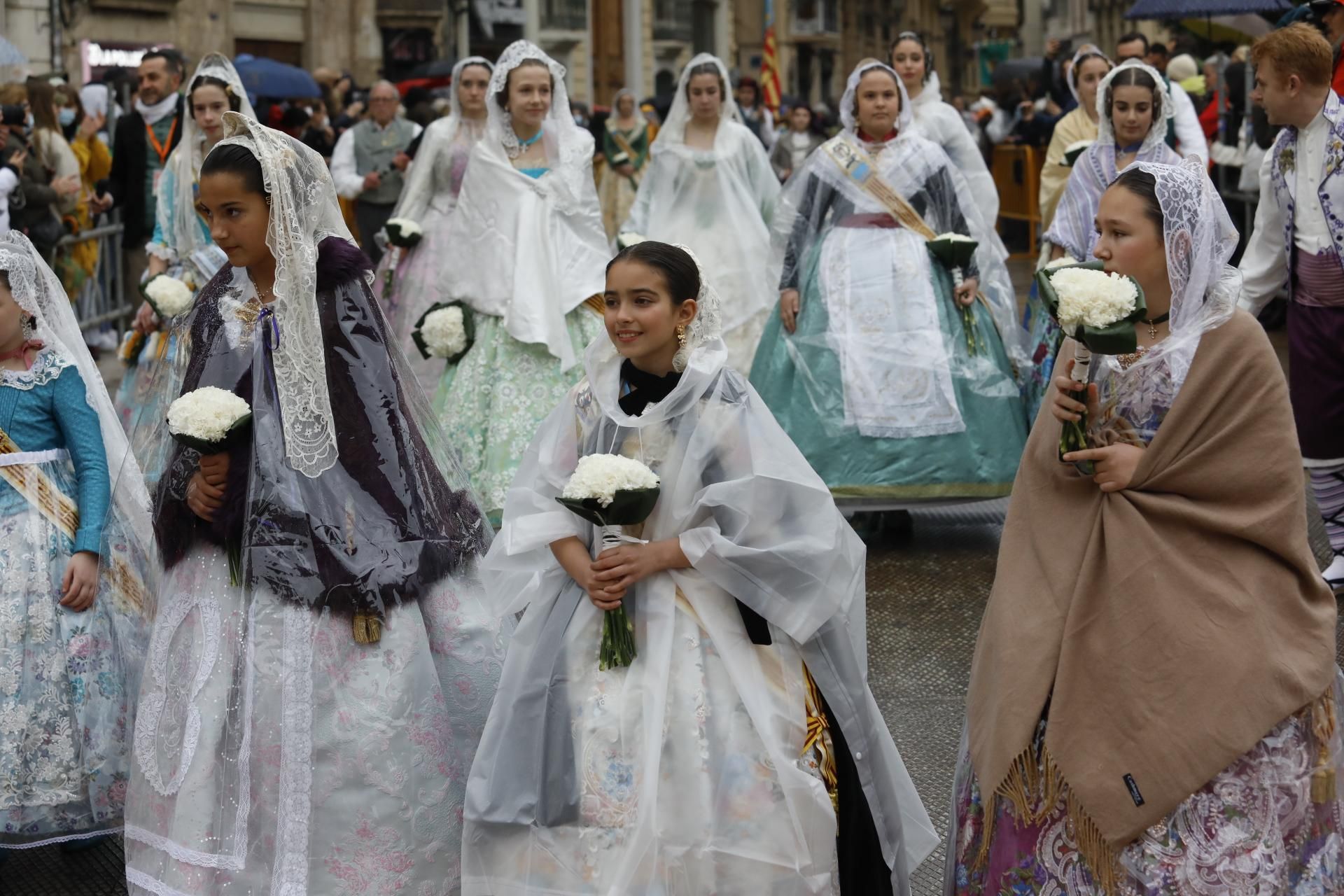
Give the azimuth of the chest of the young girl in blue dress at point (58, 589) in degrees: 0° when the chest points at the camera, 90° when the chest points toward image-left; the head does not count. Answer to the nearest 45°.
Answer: approximately 45°

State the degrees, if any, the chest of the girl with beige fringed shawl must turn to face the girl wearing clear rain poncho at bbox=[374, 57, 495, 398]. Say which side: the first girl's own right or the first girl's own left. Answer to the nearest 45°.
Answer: approximately 90° to the first girl's own right

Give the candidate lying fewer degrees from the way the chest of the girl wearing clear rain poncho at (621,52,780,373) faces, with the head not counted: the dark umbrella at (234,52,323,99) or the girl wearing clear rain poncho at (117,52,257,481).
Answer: the girl wearing clear rain poncho

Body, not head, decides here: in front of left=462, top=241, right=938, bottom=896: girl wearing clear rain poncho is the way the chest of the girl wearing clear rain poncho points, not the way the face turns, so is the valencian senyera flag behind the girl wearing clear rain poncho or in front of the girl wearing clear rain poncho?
behind
